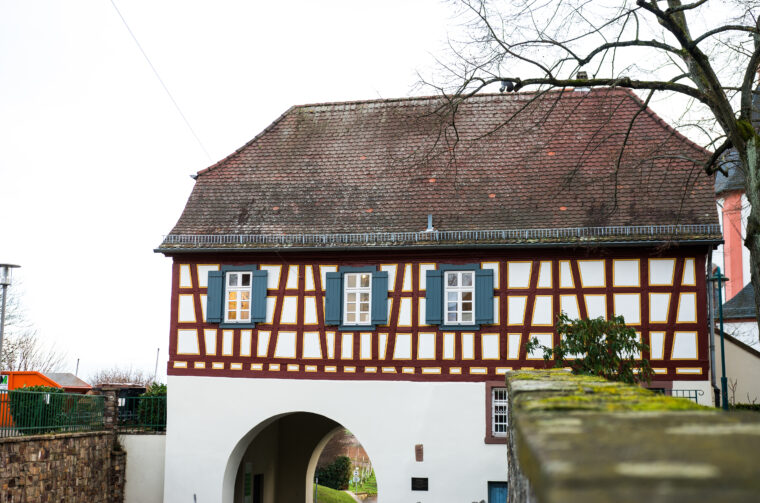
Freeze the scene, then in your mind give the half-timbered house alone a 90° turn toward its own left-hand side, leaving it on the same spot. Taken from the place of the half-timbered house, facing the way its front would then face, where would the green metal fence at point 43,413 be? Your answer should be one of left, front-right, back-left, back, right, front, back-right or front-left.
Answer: back

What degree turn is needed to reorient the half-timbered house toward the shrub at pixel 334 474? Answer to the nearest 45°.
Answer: approximately 180°

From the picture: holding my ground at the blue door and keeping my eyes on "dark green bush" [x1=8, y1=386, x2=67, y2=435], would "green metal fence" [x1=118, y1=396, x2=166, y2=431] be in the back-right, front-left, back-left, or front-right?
front-right

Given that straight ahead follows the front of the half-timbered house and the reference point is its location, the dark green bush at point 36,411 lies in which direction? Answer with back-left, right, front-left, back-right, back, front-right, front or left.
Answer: right

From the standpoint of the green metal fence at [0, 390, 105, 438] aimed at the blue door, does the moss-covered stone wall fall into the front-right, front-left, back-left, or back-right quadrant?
front-right

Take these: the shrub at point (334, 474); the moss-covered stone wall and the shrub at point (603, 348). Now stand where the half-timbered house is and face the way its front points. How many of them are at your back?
1

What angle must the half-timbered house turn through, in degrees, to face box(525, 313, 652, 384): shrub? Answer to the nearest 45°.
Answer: approximately 45° to its left

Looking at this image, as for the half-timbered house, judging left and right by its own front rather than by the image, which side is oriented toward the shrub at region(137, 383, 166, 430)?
right

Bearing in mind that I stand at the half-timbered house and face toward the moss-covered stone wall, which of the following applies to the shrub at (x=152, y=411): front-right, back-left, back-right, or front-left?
back-right

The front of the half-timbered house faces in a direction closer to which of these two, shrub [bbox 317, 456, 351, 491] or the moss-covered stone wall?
the moss-covered stone wall

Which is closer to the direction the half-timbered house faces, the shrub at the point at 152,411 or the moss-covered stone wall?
the moss-covered stone wall

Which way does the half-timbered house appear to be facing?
toward the camera

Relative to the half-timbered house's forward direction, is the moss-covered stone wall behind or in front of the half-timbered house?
in front
